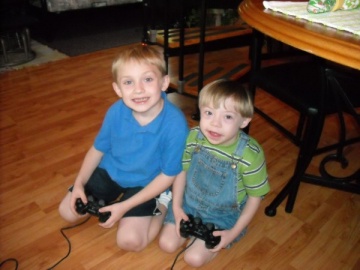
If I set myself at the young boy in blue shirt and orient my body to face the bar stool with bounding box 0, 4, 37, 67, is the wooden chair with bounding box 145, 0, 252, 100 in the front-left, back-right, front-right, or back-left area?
front-right

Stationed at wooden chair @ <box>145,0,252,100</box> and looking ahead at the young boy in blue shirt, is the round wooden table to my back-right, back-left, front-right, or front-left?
front-left

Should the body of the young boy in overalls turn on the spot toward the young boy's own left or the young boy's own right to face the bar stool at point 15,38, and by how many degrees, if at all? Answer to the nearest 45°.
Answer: approximately 90° to the young boy's own right

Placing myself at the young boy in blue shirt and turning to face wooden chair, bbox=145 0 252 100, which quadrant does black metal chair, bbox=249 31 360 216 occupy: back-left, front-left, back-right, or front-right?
front-right

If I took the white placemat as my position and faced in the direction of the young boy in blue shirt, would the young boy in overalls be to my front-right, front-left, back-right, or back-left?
front-left

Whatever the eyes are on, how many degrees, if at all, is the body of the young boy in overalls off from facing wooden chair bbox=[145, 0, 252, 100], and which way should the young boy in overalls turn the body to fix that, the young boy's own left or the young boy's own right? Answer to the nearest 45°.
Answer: approximately 135° to the young boy's own right

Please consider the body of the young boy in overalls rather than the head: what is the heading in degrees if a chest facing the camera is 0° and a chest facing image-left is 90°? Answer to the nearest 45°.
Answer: approximately 45°

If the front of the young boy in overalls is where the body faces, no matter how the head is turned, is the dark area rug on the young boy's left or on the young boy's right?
on the young boy's right
